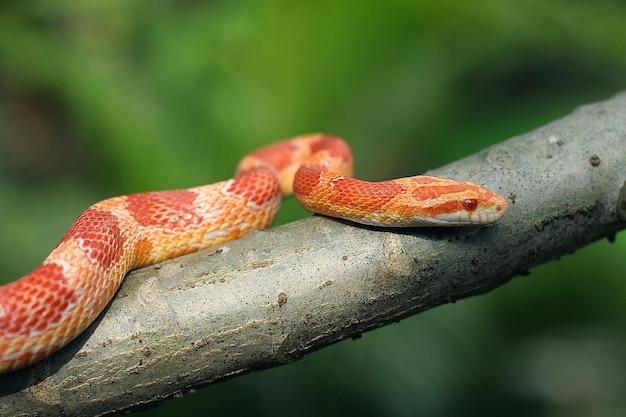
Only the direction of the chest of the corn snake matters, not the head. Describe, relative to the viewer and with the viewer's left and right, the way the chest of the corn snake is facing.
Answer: facing to the right of the viewer
